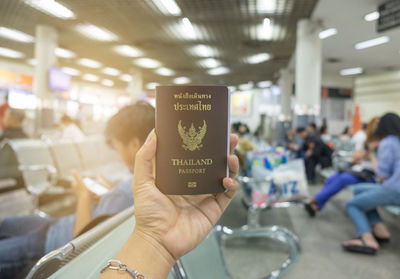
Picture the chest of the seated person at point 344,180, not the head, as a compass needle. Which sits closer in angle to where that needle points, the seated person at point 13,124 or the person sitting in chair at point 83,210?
the seated person

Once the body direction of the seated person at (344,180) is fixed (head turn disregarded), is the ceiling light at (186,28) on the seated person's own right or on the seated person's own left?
on the seated person's own right

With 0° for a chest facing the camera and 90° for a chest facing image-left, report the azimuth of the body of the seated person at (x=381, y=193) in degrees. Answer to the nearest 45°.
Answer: approximately 90°

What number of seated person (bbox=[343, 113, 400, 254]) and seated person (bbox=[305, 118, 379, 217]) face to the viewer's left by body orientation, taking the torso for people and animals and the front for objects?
2

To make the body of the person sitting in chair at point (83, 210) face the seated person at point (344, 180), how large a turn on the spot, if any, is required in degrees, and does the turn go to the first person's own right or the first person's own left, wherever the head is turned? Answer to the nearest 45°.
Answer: approximately 135° to the first person's own right

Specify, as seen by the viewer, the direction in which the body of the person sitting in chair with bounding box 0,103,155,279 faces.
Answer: to the viewer's left

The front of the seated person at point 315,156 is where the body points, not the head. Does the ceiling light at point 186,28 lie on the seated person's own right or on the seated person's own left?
on the seated person's own left

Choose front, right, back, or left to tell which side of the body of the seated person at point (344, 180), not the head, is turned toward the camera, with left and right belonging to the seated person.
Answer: left

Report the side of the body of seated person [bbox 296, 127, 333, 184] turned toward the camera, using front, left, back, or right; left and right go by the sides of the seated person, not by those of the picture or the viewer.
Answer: left
